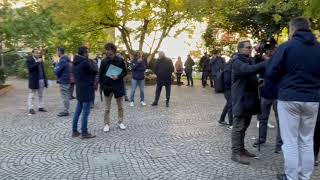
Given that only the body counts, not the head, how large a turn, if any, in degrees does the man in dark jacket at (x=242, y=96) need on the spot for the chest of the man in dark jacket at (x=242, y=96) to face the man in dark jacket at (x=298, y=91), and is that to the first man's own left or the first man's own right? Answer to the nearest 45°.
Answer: approximately 45° to the first man's own right

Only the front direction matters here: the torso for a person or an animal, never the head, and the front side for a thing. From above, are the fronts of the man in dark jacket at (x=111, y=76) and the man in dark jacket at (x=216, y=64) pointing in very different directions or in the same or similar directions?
very different directions

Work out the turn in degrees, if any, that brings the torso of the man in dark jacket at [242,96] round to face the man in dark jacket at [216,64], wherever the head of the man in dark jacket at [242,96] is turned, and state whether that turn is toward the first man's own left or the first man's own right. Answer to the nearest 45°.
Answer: approximately 90° to the first man's own left

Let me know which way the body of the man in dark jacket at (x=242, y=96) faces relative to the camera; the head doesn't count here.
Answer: to the viewer's right

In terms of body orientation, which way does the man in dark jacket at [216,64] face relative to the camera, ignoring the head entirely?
away from the camera

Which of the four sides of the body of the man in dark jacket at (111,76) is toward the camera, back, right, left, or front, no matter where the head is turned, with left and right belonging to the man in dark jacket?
front

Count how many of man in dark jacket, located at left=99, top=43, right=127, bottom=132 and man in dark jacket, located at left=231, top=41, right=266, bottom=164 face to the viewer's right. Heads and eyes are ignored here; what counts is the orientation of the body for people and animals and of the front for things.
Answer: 1

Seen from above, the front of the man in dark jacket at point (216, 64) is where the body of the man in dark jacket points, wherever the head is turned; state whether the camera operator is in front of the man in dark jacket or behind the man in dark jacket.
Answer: behind

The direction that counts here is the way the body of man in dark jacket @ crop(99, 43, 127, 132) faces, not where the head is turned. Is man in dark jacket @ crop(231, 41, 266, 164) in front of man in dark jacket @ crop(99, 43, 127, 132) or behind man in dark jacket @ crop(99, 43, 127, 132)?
in front

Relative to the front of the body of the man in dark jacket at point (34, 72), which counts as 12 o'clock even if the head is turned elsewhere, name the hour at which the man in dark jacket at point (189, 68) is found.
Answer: the man in dark jacket at point (189, 68) is roughly at 9 o'clock from the man in dark jacket at point (34, 72).

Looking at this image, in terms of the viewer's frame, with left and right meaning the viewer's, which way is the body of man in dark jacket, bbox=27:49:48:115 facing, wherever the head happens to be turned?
facing the viewer and to the right of the viewer
